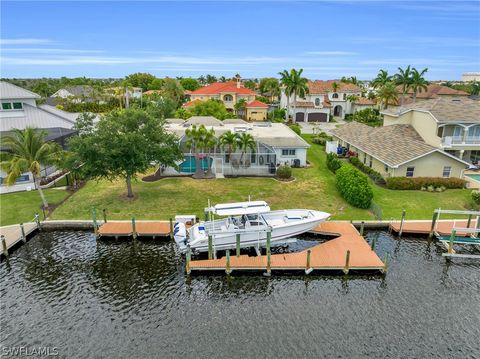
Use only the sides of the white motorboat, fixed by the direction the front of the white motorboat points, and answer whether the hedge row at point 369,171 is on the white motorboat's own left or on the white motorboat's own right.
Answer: on the white motorboat's own left

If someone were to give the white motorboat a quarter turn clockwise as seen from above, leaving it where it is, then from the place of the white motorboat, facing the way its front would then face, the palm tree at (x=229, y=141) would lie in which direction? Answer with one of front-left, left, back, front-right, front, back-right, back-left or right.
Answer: back

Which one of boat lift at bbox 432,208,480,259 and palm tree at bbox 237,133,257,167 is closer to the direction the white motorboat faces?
the boat lift

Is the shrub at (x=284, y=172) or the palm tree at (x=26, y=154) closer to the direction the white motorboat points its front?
the shrub

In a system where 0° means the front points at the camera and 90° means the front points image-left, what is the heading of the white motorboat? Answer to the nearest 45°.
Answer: approximately 270°

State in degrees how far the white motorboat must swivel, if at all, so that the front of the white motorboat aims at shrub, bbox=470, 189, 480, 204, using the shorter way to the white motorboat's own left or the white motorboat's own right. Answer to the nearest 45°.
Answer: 0° — it already faces it

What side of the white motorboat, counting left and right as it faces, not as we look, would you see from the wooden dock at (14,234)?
back

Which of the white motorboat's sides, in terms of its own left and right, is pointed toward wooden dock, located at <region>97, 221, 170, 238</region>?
back

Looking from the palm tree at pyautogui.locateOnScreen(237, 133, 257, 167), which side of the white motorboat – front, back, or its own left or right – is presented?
left

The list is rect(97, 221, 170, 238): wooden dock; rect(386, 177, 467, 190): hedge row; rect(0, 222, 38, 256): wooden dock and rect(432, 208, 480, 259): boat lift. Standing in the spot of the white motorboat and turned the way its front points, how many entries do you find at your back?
2
